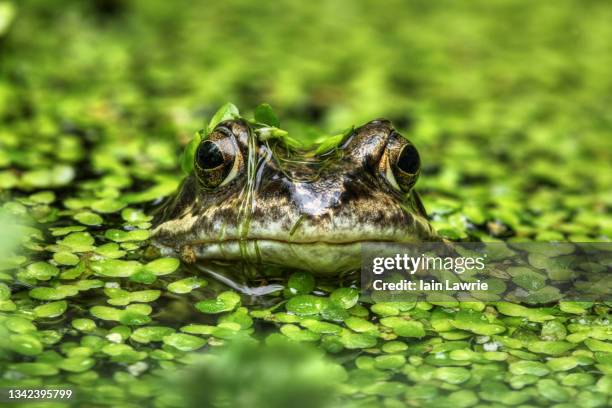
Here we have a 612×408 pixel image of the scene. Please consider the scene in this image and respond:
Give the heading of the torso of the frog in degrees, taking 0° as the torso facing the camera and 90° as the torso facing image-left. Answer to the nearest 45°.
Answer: approximately 0°
